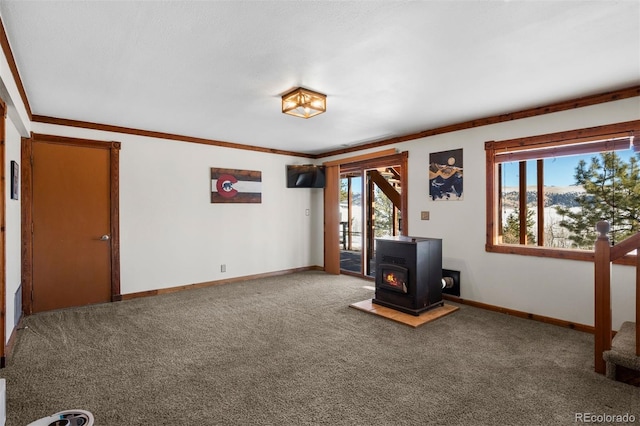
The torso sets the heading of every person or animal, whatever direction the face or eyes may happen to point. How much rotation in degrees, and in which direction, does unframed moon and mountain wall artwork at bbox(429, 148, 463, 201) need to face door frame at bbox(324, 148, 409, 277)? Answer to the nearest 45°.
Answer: approximately 90° to its right

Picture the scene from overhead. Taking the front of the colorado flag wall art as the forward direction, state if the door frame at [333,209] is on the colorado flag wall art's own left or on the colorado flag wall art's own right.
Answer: on the colorado flag wall art's own left

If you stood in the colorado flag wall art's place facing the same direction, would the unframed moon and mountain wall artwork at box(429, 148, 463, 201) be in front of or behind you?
in front

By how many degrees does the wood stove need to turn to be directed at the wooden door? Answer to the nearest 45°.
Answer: approximately 45° to its right

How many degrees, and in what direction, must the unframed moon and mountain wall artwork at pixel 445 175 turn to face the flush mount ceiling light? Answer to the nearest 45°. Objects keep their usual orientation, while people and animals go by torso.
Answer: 0° — it already faces it

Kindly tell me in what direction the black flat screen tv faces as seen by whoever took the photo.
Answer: facing the viewer

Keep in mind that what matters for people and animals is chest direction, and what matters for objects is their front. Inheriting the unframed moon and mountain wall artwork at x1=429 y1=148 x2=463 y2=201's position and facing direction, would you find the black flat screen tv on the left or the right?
on its right

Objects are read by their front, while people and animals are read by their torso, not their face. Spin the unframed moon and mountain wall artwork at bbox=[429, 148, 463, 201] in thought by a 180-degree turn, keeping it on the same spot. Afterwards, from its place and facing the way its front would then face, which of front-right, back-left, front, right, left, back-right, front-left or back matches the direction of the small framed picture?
back

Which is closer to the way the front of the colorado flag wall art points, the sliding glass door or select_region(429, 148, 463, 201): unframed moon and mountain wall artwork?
the unframed moon and mountain wall artwork

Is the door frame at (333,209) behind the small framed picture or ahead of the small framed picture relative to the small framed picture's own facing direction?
ahead

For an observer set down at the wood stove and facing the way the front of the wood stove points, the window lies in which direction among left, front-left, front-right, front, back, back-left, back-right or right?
back-left

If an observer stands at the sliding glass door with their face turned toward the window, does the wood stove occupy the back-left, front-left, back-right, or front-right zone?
front-right

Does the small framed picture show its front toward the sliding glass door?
yes

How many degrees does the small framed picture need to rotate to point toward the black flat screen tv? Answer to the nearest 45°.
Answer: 0° — it already faces it

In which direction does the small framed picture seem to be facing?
to the viewer's right

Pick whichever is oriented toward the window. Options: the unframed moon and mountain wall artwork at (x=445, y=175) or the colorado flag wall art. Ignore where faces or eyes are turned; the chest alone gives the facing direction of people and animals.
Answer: the colorado flag wall art

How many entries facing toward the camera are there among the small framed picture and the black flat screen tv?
1

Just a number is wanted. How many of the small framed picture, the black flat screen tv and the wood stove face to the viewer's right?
1

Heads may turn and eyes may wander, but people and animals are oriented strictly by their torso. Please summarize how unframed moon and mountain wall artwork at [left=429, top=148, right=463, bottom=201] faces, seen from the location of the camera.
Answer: facing the viewer and to the left of the viewer

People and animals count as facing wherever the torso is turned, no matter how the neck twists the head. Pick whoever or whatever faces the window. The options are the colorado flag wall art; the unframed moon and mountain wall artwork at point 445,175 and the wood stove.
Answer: the colorado flag wall art
